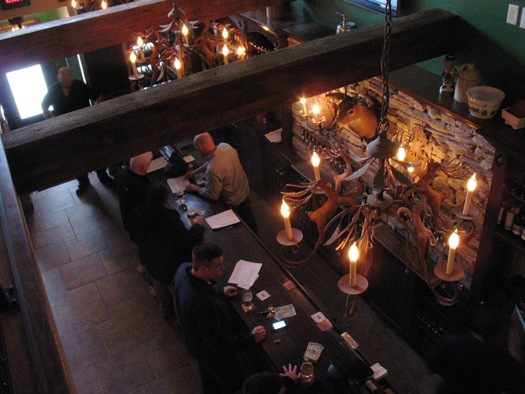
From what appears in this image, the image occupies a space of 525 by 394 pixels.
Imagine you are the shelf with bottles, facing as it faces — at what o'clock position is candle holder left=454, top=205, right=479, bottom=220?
The candle holder is roughly at 11 o'clock from the shelf with bottles.

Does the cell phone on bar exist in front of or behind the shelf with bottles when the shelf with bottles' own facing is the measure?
in front

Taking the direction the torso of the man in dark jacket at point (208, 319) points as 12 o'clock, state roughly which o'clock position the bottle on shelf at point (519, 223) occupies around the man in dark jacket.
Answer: The bottle on shelf is roughly at 12 o'clock from the man in dark jacket.

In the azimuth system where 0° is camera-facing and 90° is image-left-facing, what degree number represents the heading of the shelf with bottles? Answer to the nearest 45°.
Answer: approximately 45°

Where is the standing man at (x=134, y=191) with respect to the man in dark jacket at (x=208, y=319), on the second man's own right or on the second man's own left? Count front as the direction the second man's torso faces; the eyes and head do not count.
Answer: on the second man's own left

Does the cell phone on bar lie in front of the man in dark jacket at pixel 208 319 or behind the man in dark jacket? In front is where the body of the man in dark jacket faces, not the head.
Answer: in front

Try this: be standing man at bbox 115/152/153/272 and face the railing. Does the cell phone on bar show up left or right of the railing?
left

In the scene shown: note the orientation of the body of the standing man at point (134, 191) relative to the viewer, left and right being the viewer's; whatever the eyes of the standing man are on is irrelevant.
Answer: facing away from the viewer and to the right of the viewer

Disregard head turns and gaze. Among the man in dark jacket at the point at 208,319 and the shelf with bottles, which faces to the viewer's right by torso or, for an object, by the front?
the man in dark jacket

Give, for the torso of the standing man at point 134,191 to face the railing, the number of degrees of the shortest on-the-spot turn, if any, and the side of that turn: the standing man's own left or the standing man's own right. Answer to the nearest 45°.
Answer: approximately 135° to the standing man's own right

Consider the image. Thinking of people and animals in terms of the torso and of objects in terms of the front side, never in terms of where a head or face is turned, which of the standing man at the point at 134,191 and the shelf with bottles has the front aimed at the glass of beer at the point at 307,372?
the shelf with bottles

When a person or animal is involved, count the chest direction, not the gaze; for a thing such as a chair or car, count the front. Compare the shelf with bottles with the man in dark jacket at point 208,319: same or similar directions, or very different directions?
very different directions

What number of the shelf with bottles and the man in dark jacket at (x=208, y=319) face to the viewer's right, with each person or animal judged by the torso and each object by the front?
1

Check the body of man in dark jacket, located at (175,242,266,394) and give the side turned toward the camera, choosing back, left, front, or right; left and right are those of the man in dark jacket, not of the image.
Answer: right

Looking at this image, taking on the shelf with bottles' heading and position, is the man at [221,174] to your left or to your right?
on your right
